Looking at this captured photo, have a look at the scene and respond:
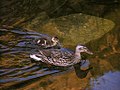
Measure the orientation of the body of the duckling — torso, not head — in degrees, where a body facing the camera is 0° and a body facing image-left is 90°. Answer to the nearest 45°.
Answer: approximately 270°

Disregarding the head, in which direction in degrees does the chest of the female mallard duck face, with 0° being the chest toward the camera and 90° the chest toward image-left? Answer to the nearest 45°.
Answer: approximately 270°

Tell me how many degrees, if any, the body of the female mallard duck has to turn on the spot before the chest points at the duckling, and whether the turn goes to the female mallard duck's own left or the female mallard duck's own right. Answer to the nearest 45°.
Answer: approximately 90° to the female mallard duck's own left

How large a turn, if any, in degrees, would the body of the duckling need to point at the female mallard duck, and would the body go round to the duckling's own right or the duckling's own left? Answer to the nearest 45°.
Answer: approximately 90° to the duckling's own right

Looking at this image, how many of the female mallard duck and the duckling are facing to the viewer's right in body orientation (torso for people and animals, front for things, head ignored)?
2
